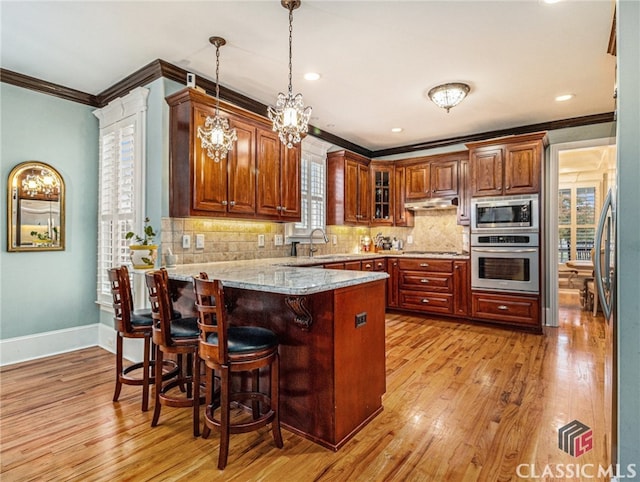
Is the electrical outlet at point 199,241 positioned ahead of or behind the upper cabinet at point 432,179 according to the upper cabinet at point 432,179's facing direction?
ahead

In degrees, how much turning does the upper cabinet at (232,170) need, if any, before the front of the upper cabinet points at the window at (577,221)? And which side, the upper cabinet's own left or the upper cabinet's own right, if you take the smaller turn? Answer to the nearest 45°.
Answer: approximately 45° to the upper cabinet's own left

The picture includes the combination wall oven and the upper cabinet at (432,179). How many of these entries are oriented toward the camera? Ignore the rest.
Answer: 2

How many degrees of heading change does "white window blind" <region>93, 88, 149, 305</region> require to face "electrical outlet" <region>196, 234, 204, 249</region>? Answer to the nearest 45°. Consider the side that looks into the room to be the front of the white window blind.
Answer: approximately 90° to its left

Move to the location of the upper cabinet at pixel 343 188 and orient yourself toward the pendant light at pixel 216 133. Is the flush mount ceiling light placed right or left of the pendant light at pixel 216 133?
left

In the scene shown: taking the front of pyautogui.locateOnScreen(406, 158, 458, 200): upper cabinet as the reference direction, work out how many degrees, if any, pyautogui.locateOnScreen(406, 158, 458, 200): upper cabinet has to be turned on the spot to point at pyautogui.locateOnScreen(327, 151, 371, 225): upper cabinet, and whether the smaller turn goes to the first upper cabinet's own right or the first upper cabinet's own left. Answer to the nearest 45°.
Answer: approximately 45° to the first upper cabinet's own right

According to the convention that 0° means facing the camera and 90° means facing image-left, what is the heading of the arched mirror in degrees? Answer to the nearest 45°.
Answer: approximately 0°

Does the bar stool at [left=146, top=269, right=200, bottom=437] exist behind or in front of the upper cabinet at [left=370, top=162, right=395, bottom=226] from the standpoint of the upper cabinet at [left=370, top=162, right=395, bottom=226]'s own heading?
in front

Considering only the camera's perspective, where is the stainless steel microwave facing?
facing the viewer

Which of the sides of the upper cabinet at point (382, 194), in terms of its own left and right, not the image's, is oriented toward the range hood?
left

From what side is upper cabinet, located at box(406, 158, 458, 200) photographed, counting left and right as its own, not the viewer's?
front

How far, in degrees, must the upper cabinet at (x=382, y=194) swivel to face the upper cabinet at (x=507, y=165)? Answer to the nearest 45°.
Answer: approximately 45° to its left

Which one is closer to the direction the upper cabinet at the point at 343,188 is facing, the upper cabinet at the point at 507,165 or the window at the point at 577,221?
the upper cabinet
